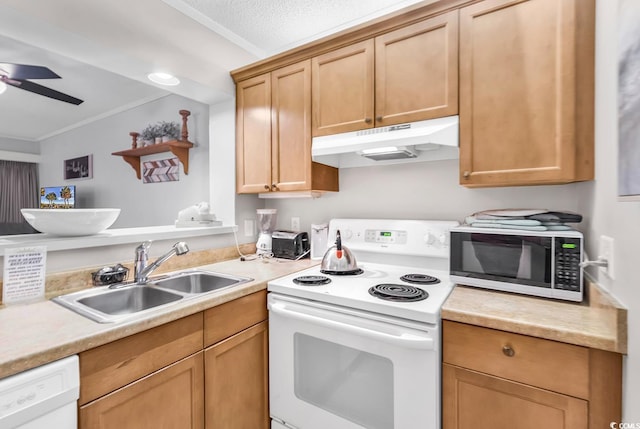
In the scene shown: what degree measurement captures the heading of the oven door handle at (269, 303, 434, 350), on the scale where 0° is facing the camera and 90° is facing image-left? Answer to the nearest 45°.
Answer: approximately 45°

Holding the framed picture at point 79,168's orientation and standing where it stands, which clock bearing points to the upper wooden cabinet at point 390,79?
The upper wooden cabinet is roughly at 10 o'clock from the framed picture.

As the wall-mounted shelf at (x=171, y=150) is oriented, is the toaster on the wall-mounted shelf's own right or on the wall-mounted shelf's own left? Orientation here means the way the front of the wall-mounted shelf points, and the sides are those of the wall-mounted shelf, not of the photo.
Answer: on the wall-mounted shelf's own left

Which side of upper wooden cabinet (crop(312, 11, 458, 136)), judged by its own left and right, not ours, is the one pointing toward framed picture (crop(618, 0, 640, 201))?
left

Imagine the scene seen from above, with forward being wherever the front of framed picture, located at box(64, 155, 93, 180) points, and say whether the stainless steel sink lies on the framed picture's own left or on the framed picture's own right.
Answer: on the framed picture's own left

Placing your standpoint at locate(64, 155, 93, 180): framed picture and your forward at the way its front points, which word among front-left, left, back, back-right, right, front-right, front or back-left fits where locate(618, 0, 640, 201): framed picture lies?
front-left

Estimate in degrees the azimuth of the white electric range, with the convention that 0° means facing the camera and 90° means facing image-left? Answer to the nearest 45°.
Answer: approximately 45°

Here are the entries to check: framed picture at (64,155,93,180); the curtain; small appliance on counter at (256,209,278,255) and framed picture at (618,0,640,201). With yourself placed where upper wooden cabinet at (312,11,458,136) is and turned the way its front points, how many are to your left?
1

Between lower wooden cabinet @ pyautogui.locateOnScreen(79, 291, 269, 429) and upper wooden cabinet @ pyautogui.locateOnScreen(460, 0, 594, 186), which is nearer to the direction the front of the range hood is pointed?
the lower wooden cabinet

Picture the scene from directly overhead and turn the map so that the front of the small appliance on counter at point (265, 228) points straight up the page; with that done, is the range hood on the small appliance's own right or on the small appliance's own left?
on the small appliance's own left

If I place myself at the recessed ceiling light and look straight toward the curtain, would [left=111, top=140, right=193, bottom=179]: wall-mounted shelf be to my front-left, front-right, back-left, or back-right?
front-right

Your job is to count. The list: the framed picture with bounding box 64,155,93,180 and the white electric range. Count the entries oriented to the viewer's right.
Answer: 0

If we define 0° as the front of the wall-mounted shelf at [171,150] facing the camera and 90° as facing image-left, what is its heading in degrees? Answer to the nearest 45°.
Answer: approximately 45°

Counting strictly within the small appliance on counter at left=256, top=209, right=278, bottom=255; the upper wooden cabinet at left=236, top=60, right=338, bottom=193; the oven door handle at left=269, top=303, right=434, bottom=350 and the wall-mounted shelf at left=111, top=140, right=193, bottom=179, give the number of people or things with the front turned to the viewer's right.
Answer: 0

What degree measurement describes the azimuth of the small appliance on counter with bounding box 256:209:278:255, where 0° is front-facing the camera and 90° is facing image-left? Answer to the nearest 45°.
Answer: approximately 45°
